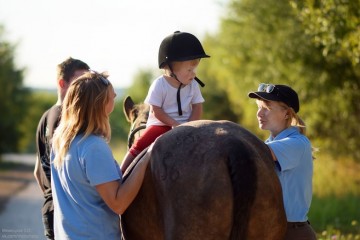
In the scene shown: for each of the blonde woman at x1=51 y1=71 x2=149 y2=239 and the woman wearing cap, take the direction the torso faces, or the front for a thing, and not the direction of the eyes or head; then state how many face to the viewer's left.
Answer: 1

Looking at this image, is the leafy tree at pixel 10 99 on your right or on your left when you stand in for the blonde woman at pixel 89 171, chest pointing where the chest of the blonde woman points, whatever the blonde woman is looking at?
on your left

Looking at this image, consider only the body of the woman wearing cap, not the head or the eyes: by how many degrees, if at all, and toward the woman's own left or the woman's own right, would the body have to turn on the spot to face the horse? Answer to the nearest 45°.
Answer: approximately 45° to the woman's own left

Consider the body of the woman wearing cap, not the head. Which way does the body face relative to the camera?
to the viewer's left

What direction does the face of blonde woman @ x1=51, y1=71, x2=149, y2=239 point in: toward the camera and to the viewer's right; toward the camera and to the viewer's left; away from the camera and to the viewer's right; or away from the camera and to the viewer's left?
away from the camera and to the viewer's right

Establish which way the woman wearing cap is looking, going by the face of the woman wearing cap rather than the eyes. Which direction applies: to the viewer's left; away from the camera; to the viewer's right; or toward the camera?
to the viewer's left

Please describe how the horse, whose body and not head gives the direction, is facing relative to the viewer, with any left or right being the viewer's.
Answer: facing away from the viewer and to the left of the viewer

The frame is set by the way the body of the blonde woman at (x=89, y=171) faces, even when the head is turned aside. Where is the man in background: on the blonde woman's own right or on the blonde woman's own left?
on the blonde woman's own left

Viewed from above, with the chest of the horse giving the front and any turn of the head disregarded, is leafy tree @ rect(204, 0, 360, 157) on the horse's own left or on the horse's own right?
on the horse's own right

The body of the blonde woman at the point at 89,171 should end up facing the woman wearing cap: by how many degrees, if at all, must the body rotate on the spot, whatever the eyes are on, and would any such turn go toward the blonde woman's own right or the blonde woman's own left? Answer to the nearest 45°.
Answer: approximately 45° to the blonde woman's own right

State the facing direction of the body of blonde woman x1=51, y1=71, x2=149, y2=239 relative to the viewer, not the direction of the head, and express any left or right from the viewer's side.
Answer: facing away from the viewer and to the right of the viewer

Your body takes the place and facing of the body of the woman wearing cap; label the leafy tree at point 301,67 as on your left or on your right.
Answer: on your right
